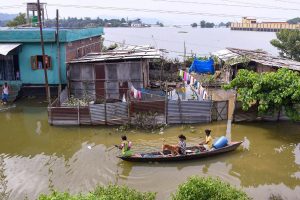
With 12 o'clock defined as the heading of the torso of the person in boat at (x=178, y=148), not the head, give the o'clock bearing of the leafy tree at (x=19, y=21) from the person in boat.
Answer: The leafy tree is roughly at 2 o'clock from the person in boat.

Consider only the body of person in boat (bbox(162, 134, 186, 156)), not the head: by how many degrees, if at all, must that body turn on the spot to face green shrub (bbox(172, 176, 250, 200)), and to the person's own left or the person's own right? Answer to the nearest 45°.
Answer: approximately 90° to the person's own left

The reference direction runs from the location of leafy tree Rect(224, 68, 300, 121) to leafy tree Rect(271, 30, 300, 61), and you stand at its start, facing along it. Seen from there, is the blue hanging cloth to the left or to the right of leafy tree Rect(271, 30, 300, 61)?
left

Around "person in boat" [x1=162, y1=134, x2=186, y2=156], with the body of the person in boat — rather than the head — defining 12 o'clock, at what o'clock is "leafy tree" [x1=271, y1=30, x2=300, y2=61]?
The leafy tree is roughly at 4 o'clock from the person in boat.

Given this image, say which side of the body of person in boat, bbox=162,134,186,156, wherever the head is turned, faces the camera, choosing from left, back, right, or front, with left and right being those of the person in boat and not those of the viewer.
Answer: left

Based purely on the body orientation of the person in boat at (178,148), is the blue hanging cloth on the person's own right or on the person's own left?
on the person's own right
